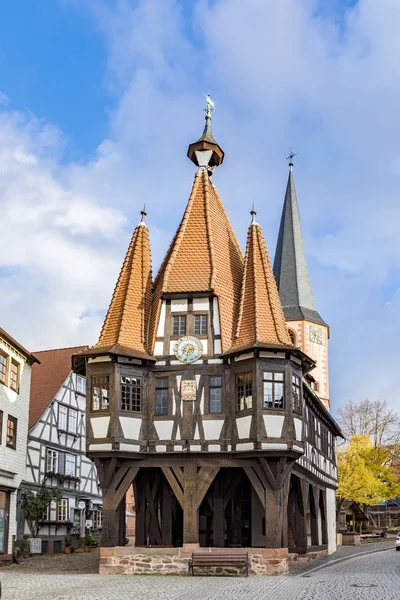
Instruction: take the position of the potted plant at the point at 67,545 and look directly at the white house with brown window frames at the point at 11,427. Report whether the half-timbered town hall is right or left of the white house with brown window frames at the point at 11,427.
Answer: left

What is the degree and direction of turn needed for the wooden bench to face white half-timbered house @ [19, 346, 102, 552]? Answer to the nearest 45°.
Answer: approximately 135° to its right

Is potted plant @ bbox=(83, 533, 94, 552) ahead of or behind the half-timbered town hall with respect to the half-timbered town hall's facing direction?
behind

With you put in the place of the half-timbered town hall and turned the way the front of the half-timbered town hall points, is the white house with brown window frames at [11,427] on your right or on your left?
on your right

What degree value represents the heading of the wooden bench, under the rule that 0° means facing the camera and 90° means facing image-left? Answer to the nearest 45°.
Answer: approximately 0°

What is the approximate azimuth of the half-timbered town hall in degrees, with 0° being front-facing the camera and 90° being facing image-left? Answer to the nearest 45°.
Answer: approximately 0°

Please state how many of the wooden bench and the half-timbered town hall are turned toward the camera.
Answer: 2
